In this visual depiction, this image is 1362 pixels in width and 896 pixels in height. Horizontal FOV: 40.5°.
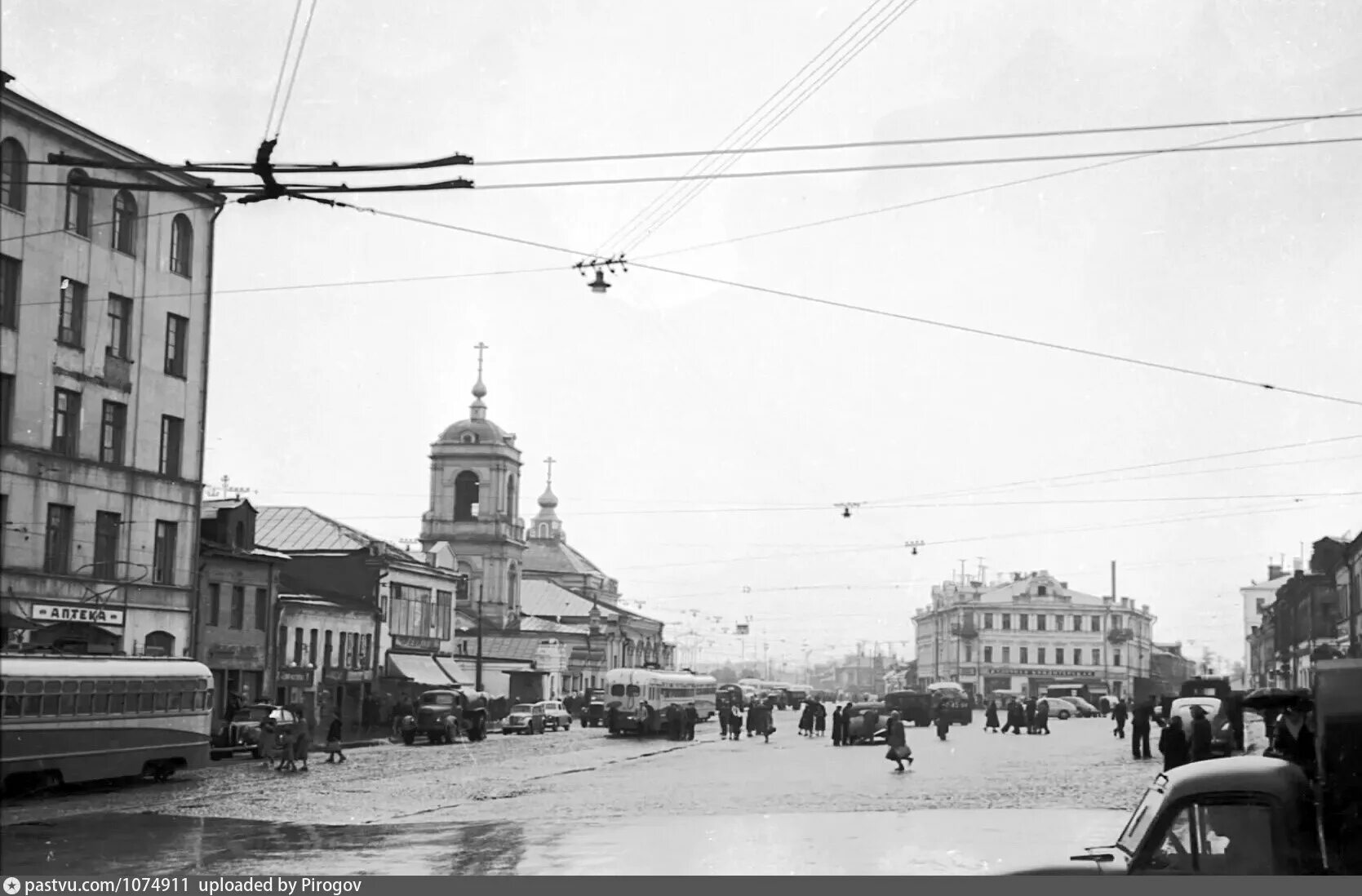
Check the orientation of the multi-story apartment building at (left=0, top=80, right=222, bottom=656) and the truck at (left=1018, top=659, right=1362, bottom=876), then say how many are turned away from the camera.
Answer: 0

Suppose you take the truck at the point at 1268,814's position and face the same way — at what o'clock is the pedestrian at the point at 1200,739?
The pedestrian is roughly at 3 o'clock from the truck.

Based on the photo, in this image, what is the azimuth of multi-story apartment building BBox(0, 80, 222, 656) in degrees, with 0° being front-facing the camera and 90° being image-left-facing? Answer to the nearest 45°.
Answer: approximately 315°

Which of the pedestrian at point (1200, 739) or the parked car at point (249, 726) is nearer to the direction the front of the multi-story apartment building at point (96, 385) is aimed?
the pedestrian

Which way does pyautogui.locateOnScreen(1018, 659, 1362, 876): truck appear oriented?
to the viewer's left

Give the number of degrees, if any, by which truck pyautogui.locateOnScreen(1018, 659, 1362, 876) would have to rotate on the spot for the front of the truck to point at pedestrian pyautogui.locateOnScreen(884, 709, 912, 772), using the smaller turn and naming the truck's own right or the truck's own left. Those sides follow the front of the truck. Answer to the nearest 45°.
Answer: approximately 90° to the truck's own right

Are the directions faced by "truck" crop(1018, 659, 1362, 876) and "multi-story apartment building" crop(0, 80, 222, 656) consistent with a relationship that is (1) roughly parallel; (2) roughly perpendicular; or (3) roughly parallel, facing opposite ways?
roughly parallel, facing opposite ways

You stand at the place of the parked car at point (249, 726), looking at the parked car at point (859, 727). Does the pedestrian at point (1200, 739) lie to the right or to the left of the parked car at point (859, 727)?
right
